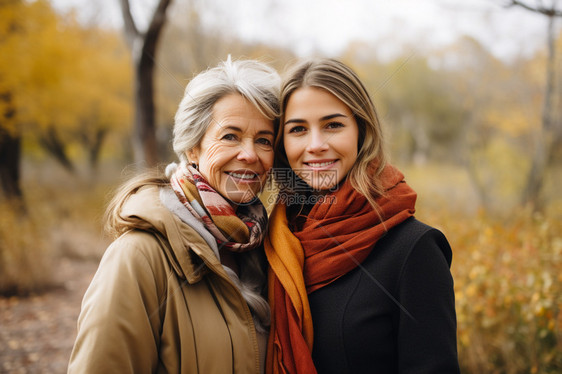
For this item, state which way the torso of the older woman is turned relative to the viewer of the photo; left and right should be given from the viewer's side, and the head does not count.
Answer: facing the viewer and to the right of the viewer

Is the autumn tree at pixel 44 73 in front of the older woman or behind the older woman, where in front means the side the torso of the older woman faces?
behind

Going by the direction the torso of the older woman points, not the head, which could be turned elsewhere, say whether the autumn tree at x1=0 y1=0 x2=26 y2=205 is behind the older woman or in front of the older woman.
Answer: behind
